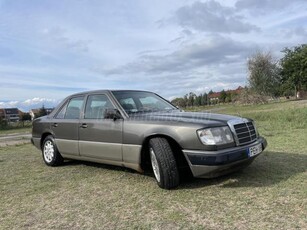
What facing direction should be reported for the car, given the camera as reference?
facing the viewer and to the right of the viewer
